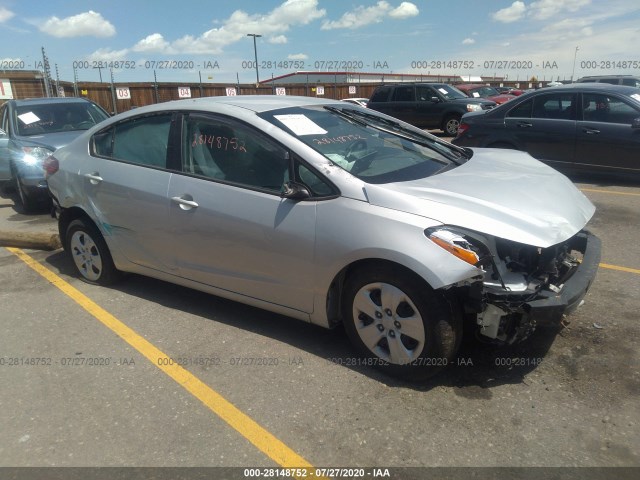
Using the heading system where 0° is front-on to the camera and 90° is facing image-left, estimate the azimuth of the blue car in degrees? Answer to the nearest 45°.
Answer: approximately 315°

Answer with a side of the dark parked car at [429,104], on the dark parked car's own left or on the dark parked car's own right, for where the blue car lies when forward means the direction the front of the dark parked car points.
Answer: on the dark parked car's own right

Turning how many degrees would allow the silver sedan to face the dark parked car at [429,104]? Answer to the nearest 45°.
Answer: approximately 135° to its left

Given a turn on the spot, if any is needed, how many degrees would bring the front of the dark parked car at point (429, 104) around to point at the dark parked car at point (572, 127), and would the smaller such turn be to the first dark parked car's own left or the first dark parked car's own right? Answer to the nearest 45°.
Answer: approximately 45° to the first dark parked car's own right

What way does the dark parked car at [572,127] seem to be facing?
to the viewer's right

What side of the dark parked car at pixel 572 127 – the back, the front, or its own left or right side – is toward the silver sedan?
right

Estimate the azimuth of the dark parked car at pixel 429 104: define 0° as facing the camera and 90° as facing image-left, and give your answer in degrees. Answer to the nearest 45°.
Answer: approximately 315°
